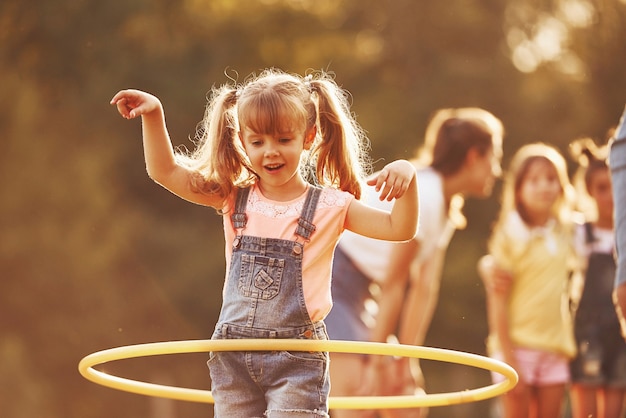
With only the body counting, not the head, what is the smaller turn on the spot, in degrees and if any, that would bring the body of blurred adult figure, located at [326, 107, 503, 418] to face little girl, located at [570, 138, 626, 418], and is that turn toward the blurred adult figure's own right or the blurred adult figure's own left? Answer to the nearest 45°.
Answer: approximately 45° to the blurred adult figure's own left

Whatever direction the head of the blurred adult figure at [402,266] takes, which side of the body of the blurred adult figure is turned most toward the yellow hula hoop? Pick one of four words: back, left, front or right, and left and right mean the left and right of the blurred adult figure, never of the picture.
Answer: right

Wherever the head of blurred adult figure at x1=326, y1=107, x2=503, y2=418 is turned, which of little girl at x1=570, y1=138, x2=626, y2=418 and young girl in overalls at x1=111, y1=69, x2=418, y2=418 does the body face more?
the little girl

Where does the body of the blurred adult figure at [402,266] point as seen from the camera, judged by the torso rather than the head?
to the viewer's right

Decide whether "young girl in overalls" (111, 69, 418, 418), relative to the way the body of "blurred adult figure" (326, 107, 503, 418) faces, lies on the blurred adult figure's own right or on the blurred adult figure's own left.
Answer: on the blurred adult figure's own right

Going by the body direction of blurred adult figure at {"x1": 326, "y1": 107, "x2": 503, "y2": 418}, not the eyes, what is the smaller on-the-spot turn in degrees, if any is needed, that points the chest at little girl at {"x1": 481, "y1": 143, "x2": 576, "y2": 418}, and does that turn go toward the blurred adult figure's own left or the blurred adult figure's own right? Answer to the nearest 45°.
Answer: approximately 45° to the blurred adult figure's own left

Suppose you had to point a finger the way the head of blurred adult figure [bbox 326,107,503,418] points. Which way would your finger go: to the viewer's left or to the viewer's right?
to the viewer's right
